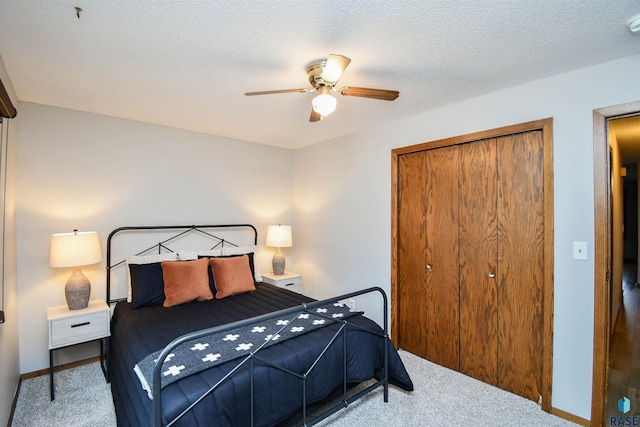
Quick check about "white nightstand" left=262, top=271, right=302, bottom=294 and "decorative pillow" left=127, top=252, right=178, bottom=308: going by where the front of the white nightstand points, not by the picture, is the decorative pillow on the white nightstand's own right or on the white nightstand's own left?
on the white nightstand's own right

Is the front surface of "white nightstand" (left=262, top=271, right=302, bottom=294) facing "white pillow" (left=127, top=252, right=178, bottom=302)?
no

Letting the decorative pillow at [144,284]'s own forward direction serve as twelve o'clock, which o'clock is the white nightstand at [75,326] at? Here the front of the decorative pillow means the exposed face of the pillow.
The white nightstand is roughly at 3 o'clock from the decorative pillow.

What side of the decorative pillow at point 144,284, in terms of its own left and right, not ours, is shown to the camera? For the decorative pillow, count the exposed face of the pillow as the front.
front

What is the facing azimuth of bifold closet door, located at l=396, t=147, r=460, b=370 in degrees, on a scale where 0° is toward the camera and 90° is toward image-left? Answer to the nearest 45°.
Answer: approximately 45°

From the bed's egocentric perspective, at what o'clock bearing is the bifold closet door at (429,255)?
The bifold closet door is roughly at 10 o'clock from the bed.

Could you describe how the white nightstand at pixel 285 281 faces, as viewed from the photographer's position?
facing the viewer and to the right of the viewer

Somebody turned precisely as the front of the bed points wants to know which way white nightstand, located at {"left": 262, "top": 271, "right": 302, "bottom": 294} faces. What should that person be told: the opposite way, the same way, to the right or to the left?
the same way

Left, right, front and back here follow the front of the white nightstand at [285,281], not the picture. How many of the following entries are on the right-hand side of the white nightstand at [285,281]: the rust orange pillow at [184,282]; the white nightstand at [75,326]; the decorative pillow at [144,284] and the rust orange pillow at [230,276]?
4

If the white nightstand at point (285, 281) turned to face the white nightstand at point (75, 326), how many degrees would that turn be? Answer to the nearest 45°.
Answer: approximately 90° to its right

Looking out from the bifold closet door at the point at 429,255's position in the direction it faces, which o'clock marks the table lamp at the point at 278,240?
The table lamp is roughly at 2 o'clock from the bifold closet door.

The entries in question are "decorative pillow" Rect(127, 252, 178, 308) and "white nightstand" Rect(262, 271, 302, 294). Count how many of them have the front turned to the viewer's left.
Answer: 0

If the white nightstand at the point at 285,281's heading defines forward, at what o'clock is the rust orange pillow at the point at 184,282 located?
The rust orange pillow is roughly at 3 o'clock from the white nightstand.

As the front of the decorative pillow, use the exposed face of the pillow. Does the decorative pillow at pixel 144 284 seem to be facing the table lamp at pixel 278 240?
no

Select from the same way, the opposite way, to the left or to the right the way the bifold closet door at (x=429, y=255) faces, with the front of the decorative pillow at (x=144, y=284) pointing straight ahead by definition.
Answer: to the right

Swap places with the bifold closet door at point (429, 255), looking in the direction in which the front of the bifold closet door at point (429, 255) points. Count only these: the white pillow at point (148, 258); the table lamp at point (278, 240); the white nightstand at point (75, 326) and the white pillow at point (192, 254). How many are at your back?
0

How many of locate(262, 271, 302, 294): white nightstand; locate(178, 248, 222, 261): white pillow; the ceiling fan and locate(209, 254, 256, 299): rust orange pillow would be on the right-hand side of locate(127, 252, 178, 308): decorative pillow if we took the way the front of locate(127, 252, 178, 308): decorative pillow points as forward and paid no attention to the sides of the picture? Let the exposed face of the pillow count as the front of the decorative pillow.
0

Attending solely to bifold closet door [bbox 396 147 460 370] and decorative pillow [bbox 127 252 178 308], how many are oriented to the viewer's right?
0

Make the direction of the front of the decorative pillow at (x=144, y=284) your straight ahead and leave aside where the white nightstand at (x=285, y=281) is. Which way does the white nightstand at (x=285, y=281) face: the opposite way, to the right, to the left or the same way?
the same way

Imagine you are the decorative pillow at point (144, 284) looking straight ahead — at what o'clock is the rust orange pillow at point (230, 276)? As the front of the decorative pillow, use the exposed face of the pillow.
The rust orange pillow is roughly at 9 o'clock from the decorative pillow.

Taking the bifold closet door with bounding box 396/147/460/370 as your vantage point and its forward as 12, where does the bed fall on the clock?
The bed is roughly at 12 o'clock from the bifold closet door.

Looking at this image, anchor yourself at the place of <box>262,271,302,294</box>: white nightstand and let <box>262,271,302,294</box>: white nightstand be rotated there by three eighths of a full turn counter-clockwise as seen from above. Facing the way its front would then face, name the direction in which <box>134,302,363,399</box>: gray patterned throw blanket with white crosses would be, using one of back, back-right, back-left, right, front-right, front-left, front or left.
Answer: back
